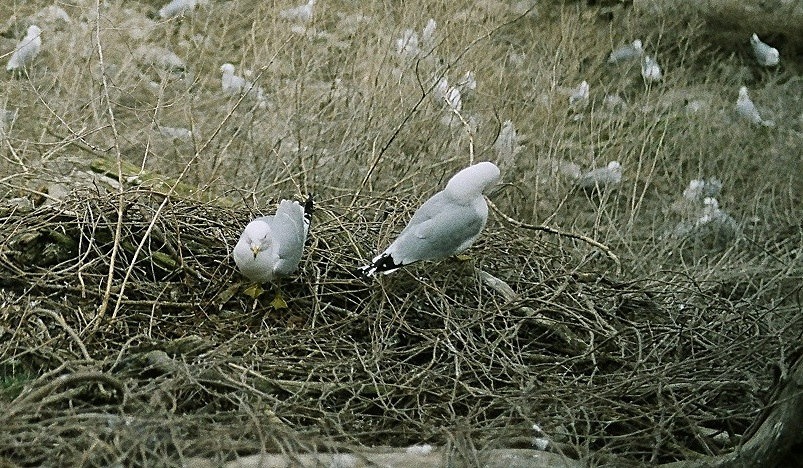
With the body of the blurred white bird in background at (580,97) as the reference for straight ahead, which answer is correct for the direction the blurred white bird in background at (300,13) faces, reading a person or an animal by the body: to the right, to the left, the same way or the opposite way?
the same way

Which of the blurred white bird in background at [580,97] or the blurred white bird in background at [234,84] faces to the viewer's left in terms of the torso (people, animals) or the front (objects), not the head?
the blurred white bird in background at [234,84]

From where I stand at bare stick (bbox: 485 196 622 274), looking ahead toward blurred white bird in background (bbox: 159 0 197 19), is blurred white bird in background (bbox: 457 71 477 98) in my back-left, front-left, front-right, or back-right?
front-right

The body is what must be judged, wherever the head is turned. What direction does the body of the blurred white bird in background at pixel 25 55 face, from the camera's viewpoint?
to the viewer's right

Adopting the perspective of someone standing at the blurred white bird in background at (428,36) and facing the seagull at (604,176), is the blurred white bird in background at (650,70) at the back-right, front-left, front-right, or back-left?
front-left

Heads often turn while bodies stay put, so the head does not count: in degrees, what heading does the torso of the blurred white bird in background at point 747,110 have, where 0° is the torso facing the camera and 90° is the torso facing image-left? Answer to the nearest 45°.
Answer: approximately 90°

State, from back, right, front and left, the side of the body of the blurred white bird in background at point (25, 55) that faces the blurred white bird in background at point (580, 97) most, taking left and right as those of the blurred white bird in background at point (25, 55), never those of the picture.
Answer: front

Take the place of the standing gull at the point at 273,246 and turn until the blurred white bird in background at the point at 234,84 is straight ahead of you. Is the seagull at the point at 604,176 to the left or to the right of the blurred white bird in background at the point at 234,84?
right

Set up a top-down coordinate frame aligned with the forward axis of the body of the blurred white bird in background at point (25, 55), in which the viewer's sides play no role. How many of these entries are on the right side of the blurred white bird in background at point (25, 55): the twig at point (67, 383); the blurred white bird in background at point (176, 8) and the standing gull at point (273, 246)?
2

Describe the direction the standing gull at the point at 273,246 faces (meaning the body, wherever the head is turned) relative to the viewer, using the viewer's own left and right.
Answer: facing the viewer and to the left of the viewer

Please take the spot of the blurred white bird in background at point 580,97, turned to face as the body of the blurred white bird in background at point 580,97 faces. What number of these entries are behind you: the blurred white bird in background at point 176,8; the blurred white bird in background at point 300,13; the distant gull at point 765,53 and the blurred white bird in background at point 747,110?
2

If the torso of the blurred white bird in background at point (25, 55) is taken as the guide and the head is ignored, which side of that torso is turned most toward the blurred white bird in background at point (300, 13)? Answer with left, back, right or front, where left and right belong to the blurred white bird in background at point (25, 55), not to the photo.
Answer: front

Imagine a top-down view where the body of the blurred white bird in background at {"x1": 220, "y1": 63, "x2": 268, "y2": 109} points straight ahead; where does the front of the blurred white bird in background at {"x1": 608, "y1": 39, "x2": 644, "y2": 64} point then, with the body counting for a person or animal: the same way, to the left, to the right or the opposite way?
the opposite way

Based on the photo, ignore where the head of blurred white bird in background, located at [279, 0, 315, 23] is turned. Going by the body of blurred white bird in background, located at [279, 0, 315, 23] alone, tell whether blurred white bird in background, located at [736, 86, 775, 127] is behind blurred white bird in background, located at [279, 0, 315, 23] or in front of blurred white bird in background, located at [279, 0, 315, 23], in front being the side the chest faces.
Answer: in front

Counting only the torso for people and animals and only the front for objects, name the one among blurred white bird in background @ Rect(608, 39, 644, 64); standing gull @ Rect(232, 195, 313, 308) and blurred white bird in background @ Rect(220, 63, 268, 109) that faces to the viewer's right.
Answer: blurred white bird in background @ Rect(608, 39, 644, 64)

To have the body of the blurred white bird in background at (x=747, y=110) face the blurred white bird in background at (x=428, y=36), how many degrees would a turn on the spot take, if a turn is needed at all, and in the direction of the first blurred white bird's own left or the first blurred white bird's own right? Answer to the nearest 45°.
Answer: approximately 45° to the first blurred white bird's own left

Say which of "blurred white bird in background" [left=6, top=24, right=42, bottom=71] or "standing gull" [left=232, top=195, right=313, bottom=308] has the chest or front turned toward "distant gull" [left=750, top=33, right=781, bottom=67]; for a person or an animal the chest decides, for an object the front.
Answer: the blurred white bird in background
